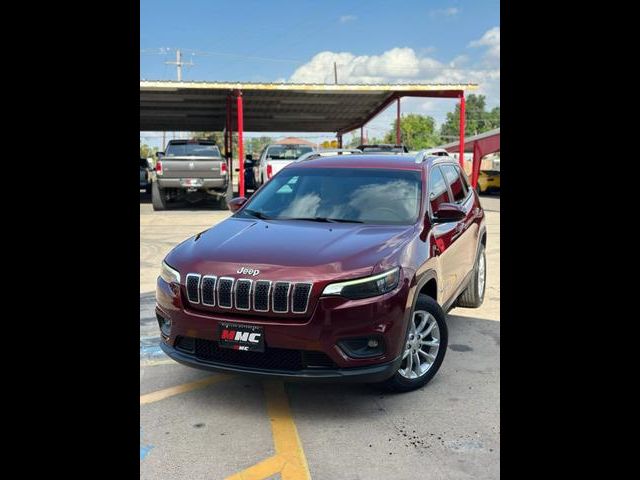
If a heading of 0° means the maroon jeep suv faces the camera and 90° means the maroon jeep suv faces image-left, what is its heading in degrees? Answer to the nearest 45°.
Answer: approximately 45°

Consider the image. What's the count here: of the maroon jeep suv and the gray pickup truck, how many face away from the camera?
1

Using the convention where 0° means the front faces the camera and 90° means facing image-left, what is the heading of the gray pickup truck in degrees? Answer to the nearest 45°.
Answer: approximately 180°

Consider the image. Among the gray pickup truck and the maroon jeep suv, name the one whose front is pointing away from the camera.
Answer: the gray pickup truck

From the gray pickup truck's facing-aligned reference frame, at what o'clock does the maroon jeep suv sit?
The maroon jeep suv is roughly at 6 o'clock from the gray pickup truck.

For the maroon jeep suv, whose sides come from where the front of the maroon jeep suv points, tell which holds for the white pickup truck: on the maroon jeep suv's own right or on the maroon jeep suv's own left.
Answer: on the maroon jeep suv's own right

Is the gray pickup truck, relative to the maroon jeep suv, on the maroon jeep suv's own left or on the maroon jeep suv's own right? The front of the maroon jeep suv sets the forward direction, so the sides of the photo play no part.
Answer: on the maroon jeep suv's own right

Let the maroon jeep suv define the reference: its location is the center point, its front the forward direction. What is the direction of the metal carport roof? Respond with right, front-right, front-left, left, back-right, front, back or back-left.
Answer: back-right
